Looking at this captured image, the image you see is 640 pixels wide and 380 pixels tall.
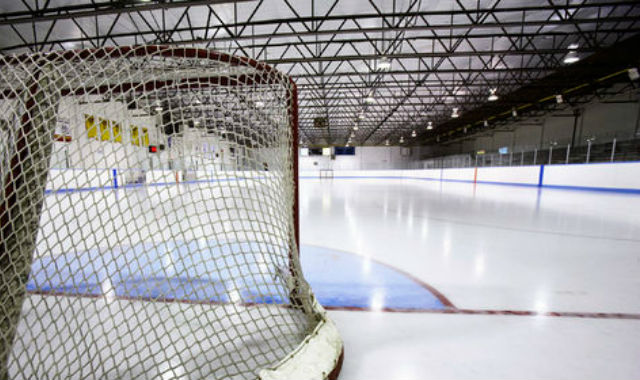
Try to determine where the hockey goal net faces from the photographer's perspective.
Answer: facing away from the viewer

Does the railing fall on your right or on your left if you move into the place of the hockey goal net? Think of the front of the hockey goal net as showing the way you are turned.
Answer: on your right
